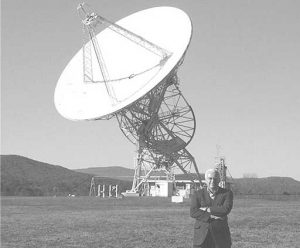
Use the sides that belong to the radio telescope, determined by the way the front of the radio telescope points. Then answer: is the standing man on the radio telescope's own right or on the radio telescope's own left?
on the radio telescope's own left

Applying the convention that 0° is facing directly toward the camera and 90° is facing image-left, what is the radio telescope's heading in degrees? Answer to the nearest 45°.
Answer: approximately 45°

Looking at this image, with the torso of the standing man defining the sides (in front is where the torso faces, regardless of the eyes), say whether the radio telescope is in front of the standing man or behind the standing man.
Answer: behind

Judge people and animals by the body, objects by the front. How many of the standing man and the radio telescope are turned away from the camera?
0

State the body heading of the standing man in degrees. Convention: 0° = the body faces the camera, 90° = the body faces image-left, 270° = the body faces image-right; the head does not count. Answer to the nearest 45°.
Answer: approximately 0°
